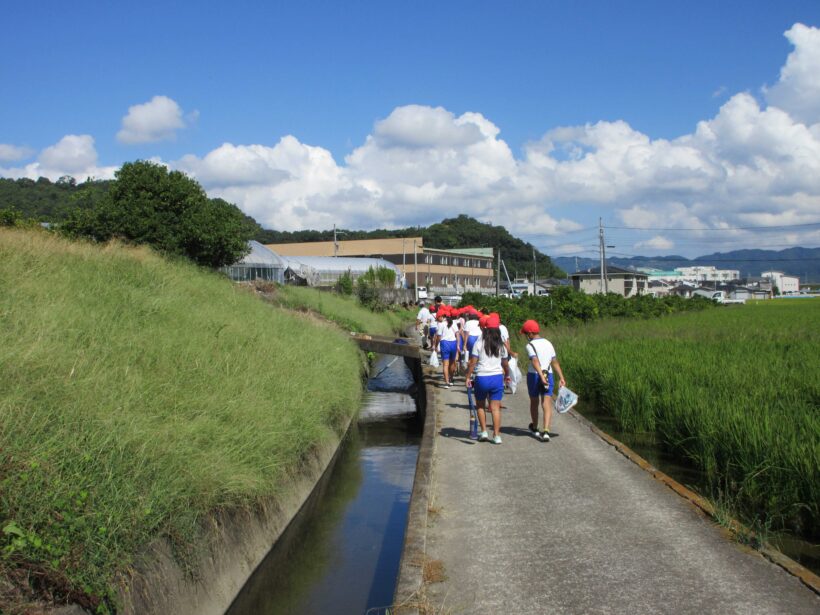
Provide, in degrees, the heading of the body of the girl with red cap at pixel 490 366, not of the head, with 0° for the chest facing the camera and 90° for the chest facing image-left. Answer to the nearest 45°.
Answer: approximately 180°

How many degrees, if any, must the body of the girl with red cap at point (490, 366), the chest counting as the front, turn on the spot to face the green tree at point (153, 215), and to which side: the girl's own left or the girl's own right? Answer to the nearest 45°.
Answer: approximately 45° to the girl's own left

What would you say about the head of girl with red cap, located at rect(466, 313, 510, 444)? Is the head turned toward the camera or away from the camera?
away from the camera

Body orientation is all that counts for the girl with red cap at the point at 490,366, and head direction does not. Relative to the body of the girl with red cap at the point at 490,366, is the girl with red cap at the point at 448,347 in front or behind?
in front

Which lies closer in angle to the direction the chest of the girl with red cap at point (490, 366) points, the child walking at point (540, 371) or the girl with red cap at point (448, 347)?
the girl with red cap

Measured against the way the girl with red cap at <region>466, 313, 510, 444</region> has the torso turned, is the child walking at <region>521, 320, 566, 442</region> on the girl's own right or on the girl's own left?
on the girl's own right

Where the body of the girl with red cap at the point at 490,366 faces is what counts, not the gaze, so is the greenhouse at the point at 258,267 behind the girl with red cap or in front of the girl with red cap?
in front
